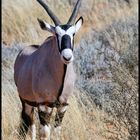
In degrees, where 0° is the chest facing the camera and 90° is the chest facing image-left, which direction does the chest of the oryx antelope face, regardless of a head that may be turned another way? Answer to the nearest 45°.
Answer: approximately 315°
